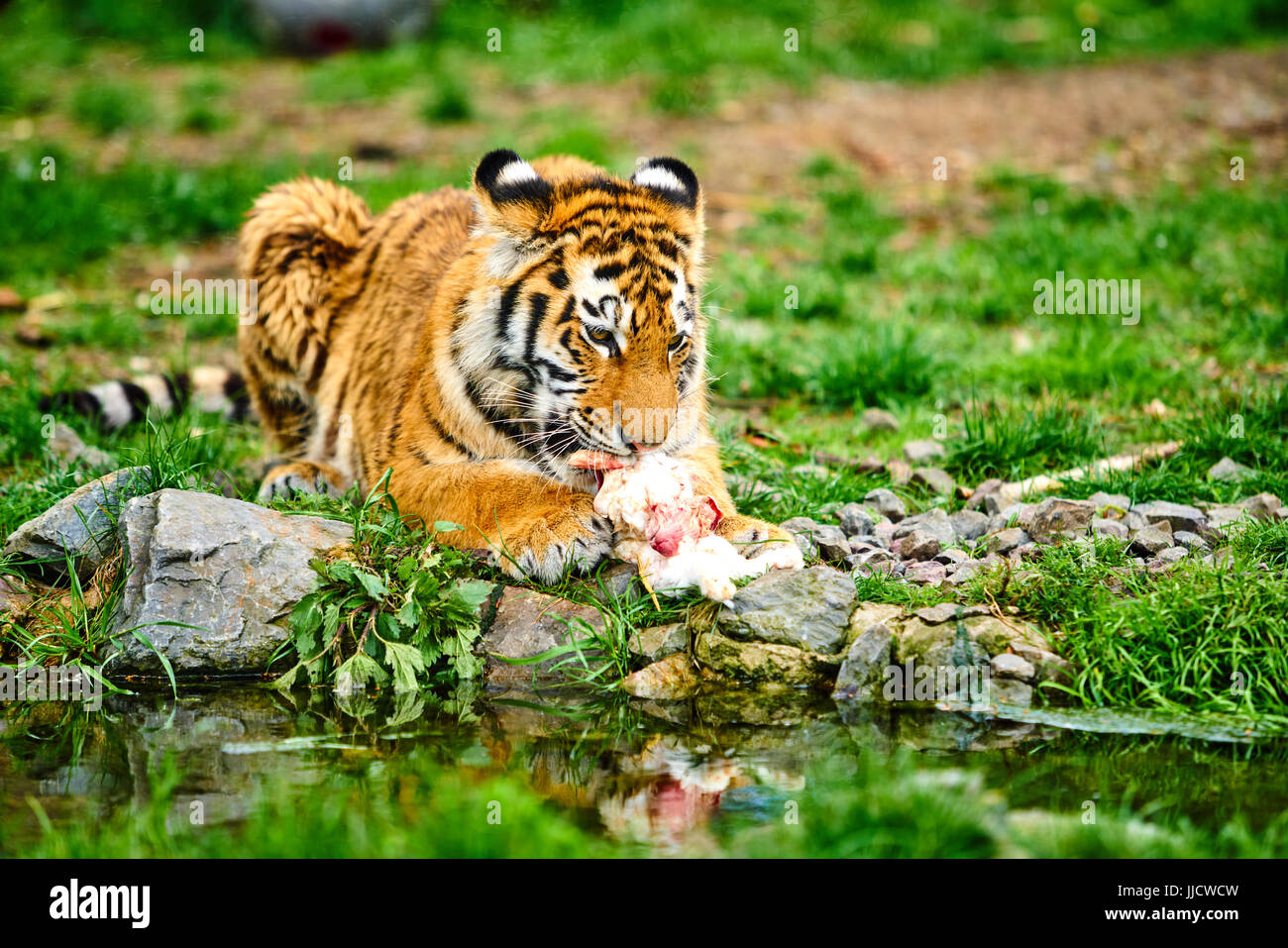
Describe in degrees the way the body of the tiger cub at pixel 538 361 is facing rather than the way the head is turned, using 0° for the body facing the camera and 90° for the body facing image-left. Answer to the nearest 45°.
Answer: approximately 315°

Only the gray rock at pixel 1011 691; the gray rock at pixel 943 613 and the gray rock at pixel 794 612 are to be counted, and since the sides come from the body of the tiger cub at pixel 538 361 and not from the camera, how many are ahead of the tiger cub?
3

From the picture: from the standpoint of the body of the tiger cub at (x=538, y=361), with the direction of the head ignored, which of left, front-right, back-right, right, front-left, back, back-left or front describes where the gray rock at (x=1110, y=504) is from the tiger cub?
front-left

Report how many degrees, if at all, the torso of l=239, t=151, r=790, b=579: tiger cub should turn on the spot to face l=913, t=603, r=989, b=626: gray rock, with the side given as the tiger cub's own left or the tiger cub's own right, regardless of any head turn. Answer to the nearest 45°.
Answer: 0° — it already faces it

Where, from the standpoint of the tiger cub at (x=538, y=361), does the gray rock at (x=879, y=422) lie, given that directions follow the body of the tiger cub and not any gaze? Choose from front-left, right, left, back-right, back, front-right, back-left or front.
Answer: left

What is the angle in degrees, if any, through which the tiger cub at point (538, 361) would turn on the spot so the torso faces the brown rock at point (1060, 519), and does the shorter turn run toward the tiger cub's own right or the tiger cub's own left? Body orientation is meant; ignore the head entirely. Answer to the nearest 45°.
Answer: approximately 45° to the tiger cub's own left

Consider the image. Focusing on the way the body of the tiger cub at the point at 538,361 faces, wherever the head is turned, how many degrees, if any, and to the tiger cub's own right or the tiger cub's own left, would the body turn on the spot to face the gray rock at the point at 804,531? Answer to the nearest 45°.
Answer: approximately 45° to the tiger cub's own left

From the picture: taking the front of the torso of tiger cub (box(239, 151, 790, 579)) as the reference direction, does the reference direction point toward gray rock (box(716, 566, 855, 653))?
yes

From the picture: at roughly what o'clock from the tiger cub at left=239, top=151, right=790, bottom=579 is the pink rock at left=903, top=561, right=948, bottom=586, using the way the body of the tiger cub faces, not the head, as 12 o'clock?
The pink rock is roughly at 11 o'clock from the tiger cub.
